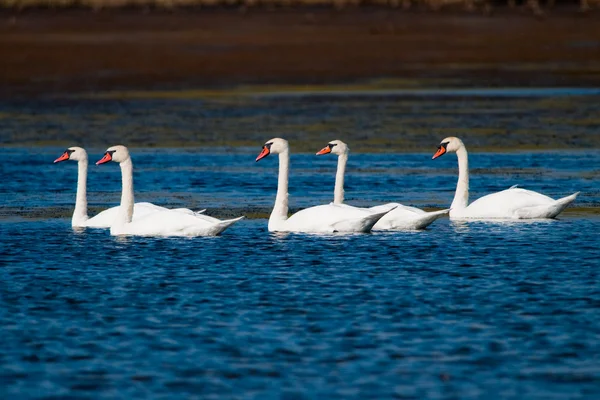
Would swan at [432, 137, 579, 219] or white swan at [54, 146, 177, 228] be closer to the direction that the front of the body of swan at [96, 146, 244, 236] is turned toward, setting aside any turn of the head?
the white swan

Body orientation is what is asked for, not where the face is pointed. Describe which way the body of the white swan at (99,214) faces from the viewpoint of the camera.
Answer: to the viewer's left

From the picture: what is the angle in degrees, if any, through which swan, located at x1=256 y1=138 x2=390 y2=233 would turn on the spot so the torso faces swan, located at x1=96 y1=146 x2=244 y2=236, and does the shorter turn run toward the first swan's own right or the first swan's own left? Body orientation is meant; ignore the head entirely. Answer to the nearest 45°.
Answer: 0° — it already faces it

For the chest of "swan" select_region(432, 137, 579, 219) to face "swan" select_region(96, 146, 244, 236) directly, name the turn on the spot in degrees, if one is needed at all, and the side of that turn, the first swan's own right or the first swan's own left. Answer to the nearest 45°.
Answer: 0° — it already faces it

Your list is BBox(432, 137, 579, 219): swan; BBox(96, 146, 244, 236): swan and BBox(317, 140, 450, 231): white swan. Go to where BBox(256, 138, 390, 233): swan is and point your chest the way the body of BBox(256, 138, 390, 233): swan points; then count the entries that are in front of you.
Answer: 1

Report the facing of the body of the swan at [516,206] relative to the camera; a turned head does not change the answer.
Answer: to the viewer's left

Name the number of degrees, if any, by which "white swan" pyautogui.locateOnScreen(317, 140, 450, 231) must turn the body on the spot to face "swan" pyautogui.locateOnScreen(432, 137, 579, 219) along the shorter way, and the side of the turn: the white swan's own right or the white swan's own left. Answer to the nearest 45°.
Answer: approximately 135° to the white swan's own right

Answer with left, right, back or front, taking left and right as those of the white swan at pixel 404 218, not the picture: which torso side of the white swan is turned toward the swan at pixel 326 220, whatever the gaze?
front

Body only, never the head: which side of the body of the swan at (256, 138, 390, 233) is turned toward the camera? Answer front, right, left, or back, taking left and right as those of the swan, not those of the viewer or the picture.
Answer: left

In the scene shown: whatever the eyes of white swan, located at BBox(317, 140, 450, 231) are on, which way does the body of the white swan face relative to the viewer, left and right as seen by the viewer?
facing to the left of the viewer

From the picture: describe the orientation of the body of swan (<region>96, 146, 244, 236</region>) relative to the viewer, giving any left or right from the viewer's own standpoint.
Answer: facing to the left of the viewer

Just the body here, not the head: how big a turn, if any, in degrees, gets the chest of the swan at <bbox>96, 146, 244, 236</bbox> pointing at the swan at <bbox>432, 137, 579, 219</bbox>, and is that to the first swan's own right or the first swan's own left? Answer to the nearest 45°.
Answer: approximately 180°
